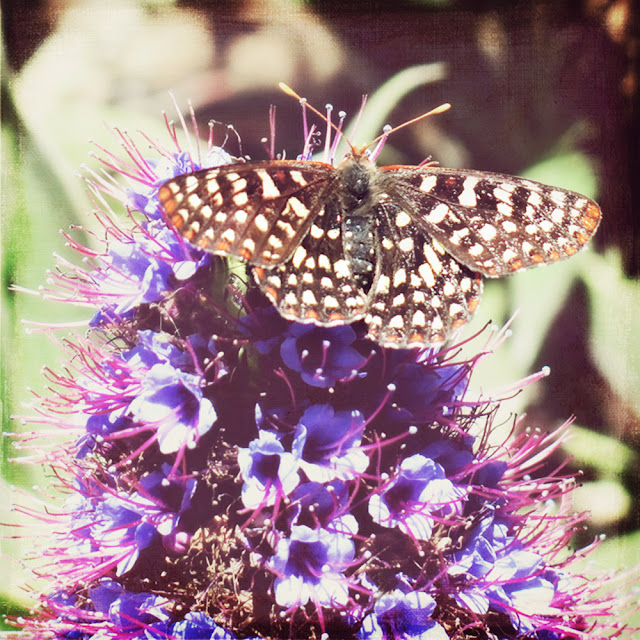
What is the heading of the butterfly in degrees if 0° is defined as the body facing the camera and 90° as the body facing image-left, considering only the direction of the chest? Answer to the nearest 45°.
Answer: approximately 180°
